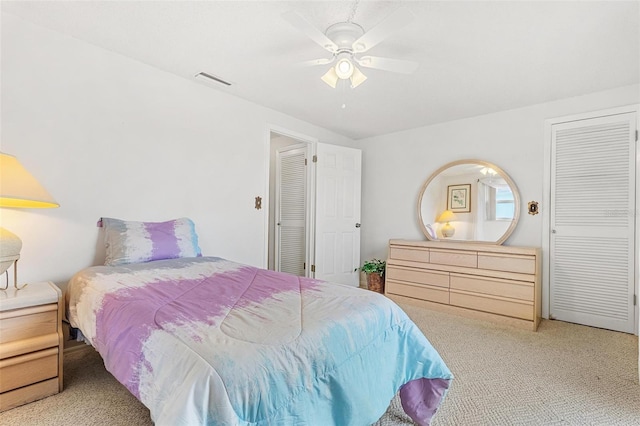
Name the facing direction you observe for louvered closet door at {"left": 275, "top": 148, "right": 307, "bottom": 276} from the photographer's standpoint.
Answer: facing the viewer and to the left of the viewer

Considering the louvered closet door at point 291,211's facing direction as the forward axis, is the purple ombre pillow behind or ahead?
ahead

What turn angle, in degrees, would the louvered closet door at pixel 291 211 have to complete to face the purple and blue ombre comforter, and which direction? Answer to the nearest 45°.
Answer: approximately 45° to its left

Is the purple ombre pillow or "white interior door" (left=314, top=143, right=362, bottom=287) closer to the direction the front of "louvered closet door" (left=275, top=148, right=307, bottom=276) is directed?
the purple ombre pillow

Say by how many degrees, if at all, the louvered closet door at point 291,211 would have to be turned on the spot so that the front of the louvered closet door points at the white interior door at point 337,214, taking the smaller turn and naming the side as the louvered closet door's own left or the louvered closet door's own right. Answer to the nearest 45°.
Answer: approximately 90° to the louvered closet door's own left

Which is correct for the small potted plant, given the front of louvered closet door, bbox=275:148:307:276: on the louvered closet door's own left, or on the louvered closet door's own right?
on the louvered closet door's own left

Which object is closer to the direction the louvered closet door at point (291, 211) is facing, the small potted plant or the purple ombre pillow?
the purple ombre pillow

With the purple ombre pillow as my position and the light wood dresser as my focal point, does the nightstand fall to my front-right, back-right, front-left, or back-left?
back-right

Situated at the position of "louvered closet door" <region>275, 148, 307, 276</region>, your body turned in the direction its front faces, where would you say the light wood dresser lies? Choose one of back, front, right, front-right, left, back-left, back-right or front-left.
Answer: left

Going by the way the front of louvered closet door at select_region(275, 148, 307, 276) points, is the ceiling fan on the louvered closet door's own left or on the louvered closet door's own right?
on the louvered closet door's own left

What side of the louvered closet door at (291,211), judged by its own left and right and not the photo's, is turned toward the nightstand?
front

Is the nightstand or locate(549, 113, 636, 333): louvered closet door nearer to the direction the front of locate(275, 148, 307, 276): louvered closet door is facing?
the nightstand
